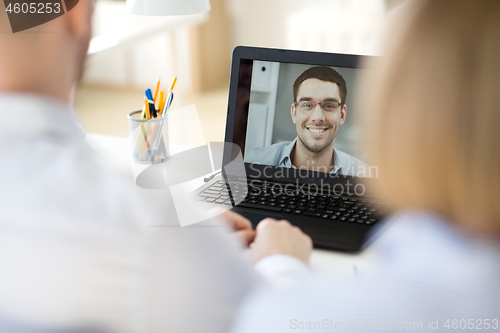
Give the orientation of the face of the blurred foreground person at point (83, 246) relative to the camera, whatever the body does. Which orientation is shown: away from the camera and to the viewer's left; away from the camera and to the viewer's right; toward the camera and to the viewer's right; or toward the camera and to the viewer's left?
away from the camera and to the viewer's right

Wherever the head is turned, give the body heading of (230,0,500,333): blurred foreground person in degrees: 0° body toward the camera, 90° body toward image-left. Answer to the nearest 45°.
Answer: approximately 135°

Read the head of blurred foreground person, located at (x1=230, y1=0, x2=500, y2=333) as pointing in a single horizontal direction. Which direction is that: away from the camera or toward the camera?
away from the camera

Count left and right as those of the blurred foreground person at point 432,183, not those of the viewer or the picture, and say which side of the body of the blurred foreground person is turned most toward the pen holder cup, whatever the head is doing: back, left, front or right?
front

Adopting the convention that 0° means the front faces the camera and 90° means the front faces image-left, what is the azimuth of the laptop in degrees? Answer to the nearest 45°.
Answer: approximately 45°

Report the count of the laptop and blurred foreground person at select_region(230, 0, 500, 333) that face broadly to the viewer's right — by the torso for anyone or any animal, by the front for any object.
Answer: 0
